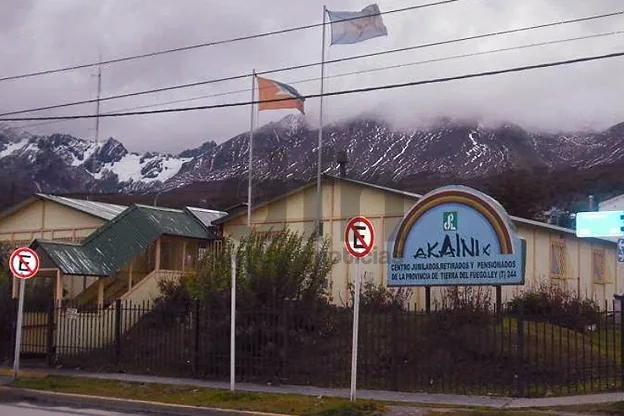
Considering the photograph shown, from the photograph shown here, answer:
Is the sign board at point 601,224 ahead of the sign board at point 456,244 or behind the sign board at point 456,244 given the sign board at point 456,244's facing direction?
ahead

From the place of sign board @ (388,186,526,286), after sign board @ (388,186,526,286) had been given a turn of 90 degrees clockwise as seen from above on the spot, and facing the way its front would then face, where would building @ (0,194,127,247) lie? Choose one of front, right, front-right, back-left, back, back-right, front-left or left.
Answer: front-right

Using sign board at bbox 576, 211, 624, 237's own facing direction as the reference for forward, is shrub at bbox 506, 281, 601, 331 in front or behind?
behind

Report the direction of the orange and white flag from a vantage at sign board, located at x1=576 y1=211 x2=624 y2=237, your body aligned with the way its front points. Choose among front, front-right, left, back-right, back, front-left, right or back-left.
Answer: back-right

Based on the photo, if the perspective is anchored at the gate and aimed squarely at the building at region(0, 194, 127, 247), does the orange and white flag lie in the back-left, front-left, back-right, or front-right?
front-right

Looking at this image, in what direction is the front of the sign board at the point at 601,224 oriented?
toward the camera

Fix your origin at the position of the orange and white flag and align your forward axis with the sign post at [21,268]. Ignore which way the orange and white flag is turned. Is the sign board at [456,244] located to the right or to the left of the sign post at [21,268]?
left

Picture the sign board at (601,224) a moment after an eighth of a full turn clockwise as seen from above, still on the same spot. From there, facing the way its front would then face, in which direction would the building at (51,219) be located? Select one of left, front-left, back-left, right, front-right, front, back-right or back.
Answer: right

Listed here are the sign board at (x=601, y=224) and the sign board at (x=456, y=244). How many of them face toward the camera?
2

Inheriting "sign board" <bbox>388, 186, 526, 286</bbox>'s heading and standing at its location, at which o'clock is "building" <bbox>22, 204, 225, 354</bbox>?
The building is roughly at 4 o'clock from the sign board.

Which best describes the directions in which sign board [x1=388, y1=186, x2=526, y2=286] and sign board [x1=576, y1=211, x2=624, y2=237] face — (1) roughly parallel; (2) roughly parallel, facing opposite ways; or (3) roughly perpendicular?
roughly parallel

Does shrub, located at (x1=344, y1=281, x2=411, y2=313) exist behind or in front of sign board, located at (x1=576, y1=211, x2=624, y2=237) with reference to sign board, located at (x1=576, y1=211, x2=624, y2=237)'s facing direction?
behind

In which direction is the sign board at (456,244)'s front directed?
toward the camera
